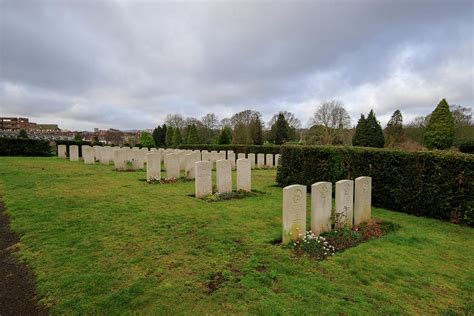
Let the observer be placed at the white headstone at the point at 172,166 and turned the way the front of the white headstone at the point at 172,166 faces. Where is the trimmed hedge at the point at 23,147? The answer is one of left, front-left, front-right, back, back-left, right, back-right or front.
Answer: back-right

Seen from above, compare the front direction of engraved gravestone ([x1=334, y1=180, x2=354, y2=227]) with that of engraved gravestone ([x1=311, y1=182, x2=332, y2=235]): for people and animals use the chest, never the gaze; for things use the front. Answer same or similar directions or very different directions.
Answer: same or similar directions

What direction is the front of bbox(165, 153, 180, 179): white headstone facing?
toward the camera

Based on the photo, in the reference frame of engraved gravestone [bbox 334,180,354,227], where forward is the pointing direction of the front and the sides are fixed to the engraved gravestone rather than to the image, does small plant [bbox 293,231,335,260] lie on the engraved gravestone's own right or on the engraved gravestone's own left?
on the engraved gravestone's own right

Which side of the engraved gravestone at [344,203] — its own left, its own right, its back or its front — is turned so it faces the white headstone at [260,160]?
back

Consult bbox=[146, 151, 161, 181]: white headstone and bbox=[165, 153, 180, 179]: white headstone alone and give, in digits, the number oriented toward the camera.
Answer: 2

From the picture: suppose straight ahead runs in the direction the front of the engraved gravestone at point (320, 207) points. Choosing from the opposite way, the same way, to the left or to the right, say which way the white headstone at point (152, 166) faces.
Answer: the same way

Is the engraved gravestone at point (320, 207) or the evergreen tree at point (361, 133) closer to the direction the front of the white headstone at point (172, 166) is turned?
the engraved gravestone

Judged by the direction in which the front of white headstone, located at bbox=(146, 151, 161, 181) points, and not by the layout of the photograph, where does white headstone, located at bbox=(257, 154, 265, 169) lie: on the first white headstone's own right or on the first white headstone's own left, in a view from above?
on the first white headstone's own left

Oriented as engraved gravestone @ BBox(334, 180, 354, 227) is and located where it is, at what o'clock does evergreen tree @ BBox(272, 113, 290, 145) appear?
The evergreen tree is roughly at 7 o'clock from the engraved gravestone.

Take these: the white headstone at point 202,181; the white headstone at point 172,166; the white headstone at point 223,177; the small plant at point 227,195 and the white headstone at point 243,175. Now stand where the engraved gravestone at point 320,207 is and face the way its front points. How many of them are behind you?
5

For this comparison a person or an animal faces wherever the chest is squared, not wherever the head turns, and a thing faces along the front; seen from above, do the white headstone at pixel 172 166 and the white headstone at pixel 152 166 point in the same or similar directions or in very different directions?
same or similar directions

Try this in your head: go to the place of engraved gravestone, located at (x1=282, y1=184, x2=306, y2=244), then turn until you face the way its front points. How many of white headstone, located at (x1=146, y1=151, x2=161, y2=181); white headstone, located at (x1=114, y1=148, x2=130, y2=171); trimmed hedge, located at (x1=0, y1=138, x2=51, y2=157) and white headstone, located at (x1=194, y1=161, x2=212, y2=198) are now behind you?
4

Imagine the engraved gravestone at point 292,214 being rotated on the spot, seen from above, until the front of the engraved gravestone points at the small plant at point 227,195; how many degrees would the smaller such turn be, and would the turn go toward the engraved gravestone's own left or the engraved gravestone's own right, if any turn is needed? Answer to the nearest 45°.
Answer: approximately 180°

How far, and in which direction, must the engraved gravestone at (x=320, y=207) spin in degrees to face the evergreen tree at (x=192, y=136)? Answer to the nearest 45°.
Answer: approximately 180°

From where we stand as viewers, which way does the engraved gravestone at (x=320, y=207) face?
facing the viewer and to the right of the viewer

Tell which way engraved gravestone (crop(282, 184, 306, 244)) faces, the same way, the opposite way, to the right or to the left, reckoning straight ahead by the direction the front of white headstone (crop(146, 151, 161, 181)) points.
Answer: the same way

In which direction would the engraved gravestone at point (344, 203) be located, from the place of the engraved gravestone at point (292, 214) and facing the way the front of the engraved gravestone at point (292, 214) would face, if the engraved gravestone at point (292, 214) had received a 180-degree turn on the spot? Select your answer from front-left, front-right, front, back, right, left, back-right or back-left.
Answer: right

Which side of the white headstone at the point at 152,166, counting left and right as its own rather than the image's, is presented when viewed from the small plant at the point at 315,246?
front

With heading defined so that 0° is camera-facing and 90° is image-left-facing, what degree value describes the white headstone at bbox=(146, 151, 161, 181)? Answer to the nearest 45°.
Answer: approximately 0°
